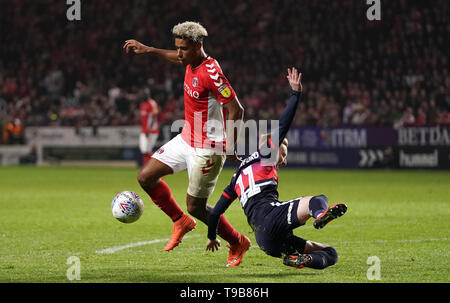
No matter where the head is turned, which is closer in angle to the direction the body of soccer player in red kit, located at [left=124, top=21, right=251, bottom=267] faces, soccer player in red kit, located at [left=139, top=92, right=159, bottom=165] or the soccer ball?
the soccer ball

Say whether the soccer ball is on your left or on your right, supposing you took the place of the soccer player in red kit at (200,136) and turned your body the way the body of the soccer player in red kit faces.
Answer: on your right

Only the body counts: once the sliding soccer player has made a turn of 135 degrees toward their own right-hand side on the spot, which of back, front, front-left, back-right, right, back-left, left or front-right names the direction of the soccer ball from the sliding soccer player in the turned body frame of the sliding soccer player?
back-right

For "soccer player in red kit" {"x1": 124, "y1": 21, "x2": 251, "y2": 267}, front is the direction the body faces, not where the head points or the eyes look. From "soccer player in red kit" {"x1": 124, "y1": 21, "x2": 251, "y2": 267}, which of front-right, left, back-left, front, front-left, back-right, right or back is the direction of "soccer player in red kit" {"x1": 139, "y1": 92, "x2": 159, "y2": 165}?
back-right

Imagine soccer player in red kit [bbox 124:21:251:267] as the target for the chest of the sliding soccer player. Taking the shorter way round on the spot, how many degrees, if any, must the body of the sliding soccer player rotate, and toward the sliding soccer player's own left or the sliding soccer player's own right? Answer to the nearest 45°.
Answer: approximately 90° to the sliding soccer player's own left

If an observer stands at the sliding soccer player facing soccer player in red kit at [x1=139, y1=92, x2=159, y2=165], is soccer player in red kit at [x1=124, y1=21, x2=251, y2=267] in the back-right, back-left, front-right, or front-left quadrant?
front-left

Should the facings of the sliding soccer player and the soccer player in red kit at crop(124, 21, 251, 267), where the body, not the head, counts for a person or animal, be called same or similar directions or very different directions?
very different directions

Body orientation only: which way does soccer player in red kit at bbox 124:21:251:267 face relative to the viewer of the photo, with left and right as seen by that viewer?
facing the viewer and to the left of the viewer
